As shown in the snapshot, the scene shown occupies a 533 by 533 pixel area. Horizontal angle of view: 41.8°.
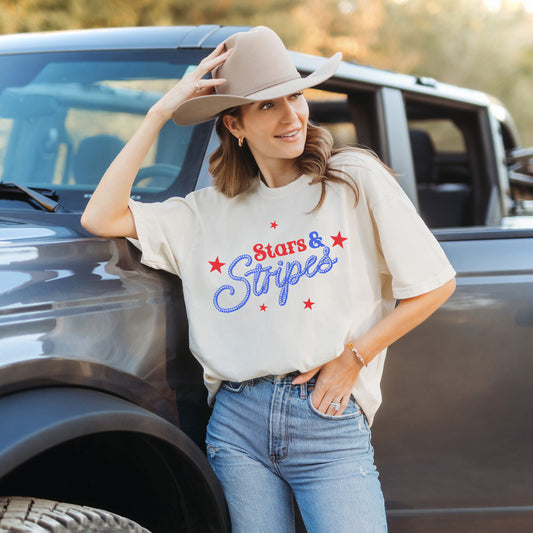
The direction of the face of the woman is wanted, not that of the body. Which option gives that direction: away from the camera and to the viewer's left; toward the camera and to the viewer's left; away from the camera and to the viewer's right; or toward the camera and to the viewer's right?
toward the camera and to the viewer's right

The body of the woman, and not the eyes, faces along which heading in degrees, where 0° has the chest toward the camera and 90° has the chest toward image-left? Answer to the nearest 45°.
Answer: approximately 0°
